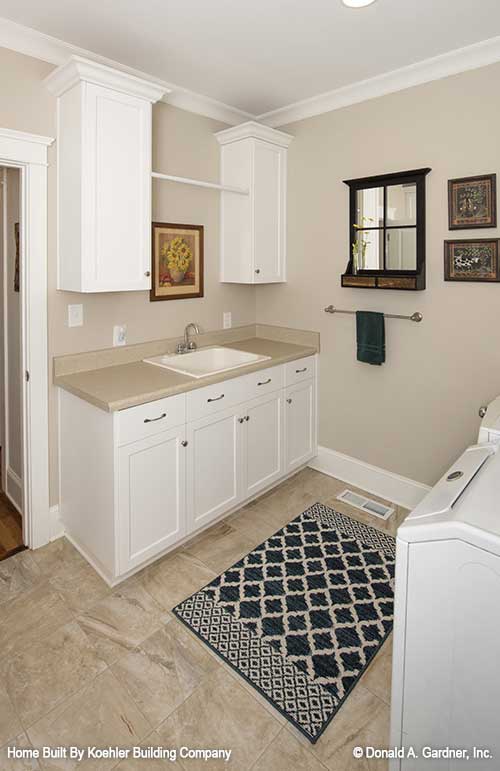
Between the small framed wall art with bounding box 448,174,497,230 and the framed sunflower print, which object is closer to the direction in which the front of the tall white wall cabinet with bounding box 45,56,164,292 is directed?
the small framed wall art

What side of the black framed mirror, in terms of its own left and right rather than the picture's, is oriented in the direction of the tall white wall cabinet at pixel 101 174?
front

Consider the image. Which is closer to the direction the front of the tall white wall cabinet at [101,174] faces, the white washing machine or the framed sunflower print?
the white washing machine

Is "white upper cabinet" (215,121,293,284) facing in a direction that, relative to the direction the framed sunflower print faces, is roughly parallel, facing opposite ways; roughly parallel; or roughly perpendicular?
roughly parallel

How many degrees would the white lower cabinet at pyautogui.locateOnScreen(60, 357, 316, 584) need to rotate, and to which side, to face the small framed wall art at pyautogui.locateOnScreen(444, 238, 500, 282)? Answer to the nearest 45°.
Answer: approximately 45° to its left

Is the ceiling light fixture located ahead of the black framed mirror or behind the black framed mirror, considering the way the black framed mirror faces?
ahead
